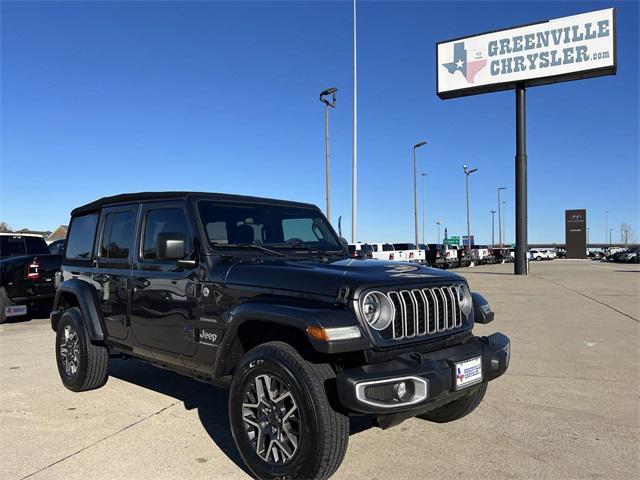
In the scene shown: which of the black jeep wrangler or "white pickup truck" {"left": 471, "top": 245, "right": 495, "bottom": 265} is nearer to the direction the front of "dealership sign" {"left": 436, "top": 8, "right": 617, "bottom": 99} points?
the black jeep wrangler

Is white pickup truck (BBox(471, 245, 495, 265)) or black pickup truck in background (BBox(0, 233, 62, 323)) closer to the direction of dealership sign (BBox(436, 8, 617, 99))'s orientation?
the black pickup truck in background

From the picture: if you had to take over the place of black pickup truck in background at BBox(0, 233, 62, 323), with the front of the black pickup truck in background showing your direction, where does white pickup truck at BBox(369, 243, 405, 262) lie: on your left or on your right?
on your right

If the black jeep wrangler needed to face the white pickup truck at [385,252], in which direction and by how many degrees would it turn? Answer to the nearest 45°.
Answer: approximately 135° to its left

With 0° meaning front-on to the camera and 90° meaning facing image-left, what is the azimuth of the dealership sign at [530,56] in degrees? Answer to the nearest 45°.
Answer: approximately 45°

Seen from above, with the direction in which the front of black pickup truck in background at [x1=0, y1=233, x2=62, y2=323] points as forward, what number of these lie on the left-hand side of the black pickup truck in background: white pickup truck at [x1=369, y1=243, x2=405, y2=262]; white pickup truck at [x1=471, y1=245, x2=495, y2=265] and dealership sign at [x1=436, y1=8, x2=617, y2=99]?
0

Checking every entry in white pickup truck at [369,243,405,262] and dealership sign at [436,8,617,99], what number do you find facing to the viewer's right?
0

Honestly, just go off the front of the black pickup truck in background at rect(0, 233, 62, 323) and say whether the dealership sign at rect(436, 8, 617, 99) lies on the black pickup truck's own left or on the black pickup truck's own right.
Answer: on the black pickup truck's own right

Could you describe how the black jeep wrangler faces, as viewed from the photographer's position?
facing the viewer and to the right of the viewer

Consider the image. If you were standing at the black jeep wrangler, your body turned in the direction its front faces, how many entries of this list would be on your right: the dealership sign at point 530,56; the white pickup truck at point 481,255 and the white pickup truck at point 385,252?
0

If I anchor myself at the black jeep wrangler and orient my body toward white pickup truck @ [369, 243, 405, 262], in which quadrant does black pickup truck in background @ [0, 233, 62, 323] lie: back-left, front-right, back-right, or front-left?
front-left
